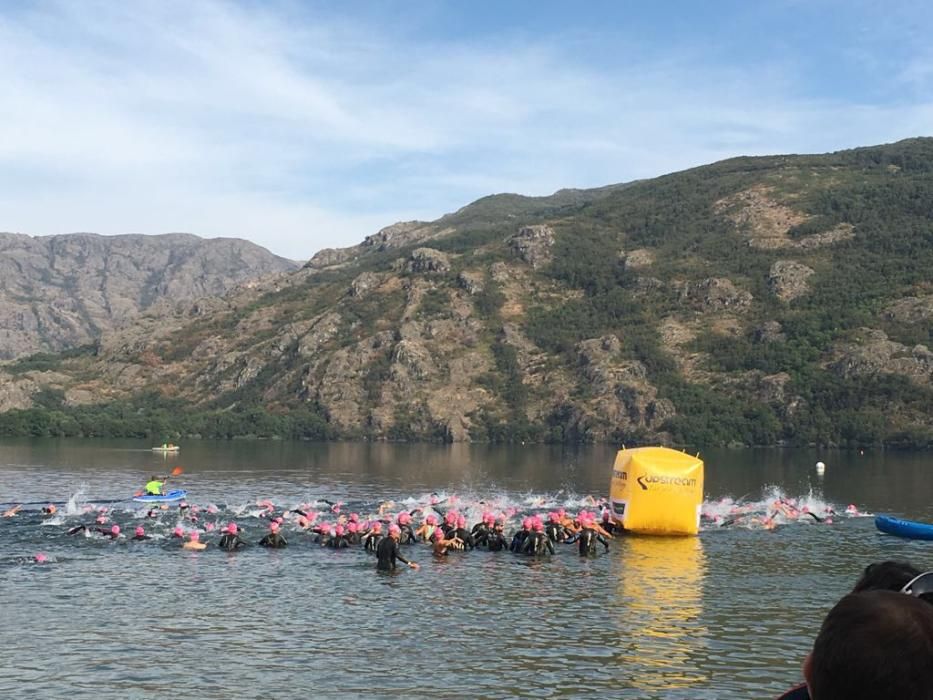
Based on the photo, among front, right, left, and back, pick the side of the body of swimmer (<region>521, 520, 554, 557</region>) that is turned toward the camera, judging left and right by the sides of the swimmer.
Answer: back

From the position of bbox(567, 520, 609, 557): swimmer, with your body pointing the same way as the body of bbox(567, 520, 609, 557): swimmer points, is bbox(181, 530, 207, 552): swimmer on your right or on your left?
on your left

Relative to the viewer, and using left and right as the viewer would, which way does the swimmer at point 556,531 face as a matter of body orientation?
facing away from the viewer

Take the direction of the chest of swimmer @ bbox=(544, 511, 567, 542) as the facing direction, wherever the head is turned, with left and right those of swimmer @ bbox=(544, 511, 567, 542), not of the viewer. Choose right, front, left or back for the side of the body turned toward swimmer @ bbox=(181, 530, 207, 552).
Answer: left

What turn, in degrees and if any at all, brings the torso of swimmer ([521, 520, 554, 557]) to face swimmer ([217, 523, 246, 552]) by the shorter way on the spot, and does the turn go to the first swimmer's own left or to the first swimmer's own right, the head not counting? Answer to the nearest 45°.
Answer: approximately 90° to the first swimmer's own left

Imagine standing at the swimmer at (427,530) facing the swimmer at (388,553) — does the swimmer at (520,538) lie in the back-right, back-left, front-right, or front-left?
front-left

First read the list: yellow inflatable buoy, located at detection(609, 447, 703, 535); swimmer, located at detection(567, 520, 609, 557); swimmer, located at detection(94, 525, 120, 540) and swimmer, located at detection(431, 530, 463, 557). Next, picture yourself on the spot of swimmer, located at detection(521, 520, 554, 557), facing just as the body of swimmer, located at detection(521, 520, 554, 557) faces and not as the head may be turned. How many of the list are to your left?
2

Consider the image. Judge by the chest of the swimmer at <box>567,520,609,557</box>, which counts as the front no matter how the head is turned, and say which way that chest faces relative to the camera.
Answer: away from the camera

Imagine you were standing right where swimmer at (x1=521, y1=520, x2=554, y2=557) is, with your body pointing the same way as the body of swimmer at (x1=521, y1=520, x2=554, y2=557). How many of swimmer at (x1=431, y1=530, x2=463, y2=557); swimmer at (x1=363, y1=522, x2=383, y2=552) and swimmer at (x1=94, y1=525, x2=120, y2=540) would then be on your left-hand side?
3

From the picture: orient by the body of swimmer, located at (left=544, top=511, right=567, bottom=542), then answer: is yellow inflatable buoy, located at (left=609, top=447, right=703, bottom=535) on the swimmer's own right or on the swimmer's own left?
on the swimmer's own right

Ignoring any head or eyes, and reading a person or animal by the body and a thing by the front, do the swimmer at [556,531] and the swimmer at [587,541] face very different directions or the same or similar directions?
same or similar directions

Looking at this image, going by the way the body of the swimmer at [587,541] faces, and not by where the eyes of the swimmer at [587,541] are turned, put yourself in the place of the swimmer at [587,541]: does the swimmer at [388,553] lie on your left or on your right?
on your left

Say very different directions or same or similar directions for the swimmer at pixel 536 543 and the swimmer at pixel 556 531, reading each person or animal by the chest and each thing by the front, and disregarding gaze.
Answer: same or similar directions

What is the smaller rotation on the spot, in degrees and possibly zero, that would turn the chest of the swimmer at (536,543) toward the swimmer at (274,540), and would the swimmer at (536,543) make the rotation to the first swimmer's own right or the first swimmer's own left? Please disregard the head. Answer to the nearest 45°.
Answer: approximately 90° to the first swimmer's own left

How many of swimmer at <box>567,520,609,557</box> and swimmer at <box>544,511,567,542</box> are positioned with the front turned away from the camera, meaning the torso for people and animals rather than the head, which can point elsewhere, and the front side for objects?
2

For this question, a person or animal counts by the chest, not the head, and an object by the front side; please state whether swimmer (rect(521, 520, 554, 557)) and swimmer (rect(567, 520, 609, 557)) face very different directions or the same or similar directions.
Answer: same or similar directions

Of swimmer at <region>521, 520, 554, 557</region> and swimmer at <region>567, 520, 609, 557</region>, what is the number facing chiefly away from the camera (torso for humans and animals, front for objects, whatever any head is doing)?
2

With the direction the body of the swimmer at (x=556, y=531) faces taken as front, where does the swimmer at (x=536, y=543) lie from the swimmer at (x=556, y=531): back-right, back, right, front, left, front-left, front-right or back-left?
back

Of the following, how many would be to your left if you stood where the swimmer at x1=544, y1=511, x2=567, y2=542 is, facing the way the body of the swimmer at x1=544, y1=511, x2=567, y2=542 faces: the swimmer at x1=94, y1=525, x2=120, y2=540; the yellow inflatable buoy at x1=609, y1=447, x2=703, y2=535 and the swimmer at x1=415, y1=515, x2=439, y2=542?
2
